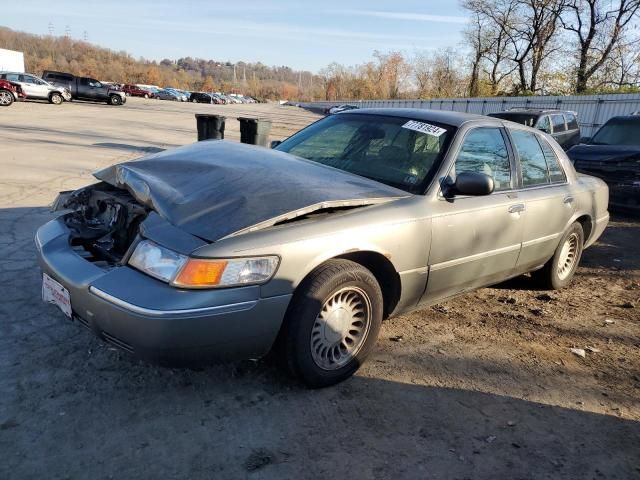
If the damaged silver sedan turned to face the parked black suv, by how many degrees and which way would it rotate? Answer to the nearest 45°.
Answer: approximately 180°

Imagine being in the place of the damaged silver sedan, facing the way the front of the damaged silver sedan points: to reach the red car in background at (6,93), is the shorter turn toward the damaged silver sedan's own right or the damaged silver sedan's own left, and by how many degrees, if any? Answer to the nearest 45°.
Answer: approximately 90° to the damaged silver sedan's own right

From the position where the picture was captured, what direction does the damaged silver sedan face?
facing the viewer and to the left of the viewer

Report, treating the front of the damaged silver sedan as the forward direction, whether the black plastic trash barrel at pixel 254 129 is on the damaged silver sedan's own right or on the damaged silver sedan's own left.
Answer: on the damaged silver sedan's own right

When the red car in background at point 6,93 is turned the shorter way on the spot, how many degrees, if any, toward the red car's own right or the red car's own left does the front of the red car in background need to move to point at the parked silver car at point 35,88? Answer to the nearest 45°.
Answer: approximately 90° to the red car's own left
